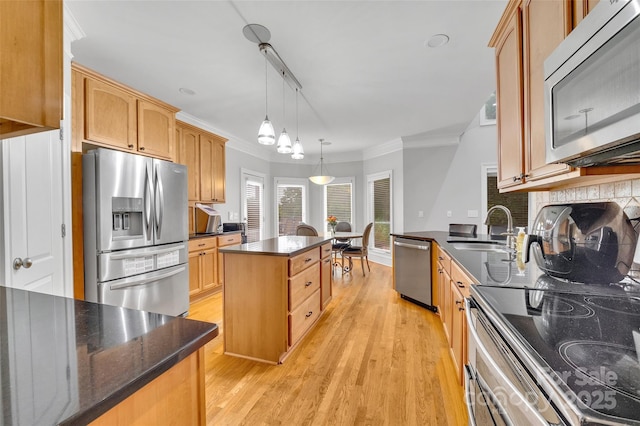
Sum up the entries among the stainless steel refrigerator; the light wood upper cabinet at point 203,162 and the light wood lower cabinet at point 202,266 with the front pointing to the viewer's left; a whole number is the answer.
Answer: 0

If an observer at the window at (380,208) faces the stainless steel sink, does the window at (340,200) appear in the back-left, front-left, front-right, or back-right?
back-right

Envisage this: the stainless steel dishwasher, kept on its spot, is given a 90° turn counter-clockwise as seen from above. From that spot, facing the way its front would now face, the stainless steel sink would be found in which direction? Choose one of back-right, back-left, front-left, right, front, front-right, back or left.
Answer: front

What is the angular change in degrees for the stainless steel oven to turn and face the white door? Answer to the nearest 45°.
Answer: approximately 45° to its right

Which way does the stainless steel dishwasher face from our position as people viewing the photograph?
facing the viewer and to the left of the viewer

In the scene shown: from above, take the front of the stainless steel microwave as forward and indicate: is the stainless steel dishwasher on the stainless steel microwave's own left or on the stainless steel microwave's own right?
on the stainless steel microwave's own right

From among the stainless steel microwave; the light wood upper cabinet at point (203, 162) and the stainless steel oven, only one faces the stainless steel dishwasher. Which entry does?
the light wood upper cabinet

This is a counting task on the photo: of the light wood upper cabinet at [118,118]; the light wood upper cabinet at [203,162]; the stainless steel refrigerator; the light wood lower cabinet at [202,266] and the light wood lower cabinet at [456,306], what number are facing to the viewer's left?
1

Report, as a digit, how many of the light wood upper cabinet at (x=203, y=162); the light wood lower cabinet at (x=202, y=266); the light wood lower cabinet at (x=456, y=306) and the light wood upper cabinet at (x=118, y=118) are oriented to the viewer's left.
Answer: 1
